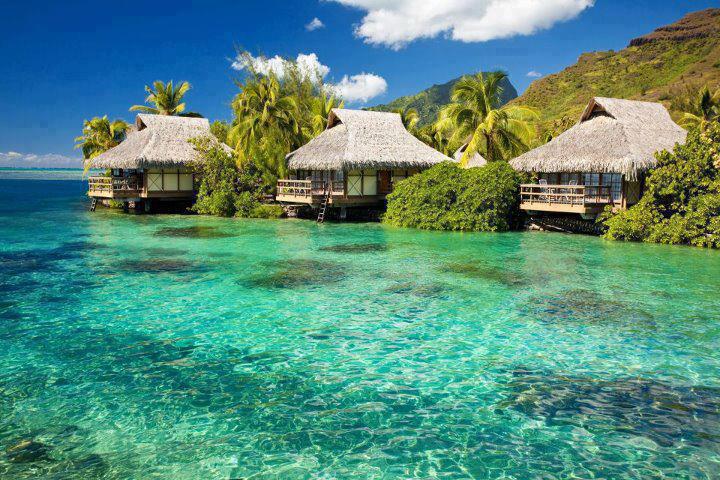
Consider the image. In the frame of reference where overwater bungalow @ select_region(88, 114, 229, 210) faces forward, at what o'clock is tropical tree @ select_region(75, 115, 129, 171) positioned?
The tropical tree is roughly at 4 o'clock from the overwater bungalow.

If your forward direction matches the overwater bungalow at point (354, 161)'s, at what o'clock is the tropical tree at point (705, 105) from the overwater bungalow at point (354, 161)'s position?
The tropical tree is roughly at 7 o'clock from the overwater bungalow.

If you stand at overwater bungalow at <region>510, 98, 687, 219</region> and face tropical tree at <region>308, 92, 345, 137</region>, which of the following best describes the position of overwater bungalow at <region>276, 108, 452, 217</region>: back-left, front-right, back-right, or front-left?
front-left

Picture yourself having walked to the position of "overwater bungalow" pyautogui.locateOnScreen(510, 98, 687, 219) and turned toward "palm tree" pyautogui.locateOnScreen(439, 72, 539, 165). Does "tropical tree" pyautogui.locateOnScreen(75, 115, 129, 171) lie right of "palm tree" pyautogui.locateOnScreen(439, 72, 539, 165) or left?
left

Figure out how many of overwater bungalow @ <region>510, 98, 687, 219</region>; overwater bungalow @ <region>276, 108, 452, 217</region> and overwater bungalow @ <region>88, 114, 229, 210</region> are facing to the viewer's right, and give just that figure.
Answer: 0

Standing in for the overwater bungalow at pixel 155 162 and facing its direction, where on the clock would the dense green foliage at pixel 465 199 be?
The dense green foliage is roughly at 9 o'clock from the overwater bungalow.

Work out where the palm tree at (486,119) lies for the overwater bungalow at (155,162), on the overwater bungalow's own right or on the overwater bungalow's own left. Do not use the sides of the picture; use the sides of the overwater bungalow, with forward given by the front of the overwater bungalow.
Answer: on the overwater bungalow's own left

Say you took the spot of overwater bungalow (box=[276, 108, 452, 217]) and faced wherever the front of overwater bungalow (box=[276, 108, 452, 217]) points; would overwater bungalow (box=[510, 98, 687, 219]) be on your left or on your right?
on your left

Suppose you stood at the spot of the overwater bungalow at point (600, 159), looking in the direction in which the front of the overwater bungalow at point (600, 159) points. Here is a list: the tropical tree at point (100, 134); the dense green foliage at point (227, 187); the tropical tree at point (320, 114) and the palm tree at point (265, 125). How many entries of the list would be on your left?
0

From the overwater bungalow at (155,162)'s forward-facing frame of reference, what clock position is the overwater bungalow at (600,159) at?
the overwater bungalow at (600,159) is roughly at 9 o'clock from the overwater bungalow at (155,162).

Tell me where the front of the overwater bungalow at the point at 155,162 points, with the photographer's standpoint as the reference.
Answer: facing the viewer and to the left of the viewer

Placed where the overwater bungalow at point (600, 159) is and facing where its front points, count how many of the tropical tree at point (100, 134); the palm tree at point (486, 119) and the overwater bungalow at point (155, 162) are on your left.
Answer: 0

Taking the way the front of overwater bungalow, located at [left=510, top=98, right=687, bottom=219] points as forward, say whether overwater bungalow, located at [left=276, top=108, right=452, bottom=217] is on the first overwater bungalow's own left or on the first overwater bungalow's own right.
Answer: on the first overwater bungalow's own right

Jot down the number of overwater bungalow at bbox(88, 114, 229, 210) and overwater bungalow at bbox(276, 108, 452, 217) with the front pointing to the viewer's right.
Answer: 0

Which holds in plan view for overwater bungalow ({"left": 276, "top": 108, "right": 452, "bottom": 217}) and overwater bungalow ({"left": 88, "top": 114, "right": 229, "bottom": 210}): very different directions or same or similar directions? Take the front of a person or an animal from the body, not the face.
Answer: same or similar directions

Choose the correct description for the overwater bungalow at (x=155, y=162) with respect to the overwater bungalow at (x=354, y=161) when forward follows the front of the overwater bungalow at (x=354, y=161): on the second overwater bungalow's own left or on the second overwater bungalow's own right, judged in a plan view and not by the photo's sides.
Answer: on the second overwater bungalow's own right

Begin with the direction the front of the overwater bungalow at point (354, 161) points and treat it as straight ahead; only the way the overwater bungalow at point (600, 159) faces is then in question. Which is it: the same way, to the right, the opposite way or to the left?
the same way
